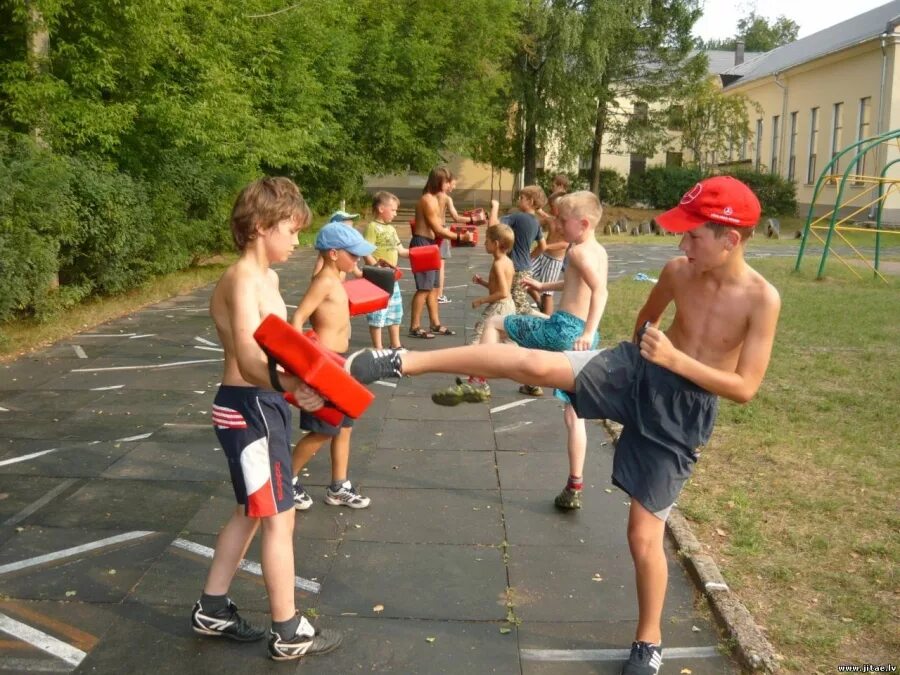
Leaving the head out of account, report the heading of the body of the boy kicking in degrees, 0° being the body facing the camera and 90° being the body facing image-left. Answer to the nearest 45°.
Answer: approximately 45°

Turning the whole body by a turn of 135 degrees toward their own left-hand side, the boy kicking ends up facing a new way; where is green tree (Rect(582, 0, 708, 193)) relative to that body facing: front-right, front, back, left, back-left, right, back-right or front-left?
left

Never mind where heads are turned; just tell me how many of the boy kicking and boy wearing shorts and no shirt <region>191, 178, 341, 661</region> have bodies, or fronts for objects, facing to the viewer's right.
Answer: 1

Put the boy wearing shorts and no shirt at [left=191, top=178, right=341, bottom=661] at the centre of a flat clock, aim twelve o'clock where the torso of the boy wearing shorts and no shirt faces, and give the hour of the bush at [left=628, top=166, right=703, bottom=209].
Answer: The bush is roughly at 10 o'clock from the boy wearing shorts and no shirt.

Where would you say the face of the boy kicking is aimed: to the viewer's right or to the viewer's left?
to the viewer's left

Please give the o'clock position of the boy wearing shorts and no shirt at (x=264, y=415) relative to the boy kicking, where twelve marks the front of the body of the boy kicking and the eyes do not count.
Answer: The boy wearing shorts and no shirt is roughly at 1 o'clock from the boy kicking.

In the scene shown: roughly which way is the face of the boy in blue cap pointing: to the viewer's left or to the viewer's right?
to the viewer's right

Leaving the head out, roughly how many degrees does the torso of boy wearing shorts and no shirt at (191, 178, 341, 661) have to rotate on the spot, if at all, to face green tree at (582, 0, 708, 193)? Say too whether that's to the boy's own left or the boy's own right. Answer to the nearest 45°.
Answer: approximately 45° to the boy's own left

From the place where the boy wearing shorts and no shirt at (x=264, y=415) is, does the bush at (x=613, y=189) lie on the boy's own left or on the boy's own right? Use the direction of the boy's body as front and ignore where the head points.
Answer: on the boy's own left

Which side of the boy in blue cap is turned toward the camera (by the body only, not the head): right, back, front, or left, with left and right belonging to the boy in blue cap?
right

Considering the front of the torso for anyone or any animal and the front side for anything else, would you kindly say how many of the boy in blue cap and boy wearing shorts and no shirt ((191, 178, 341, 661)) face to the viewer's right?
2

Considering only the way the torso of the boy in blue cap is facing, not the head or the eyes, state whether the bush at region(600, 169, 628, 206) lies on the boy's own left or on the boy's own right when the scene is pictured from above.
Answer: on the boy's own left

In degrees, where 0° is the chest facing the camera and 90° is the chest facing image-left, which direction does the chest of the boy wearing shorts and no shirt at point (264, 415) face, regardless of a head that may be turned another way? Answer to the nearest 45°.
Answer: approximately 270°

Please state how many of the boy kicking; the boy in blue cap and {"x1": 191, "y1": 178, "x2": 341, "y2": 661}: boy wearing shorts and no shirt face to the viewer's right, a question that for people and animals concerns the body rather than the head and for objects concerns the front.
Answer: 2
